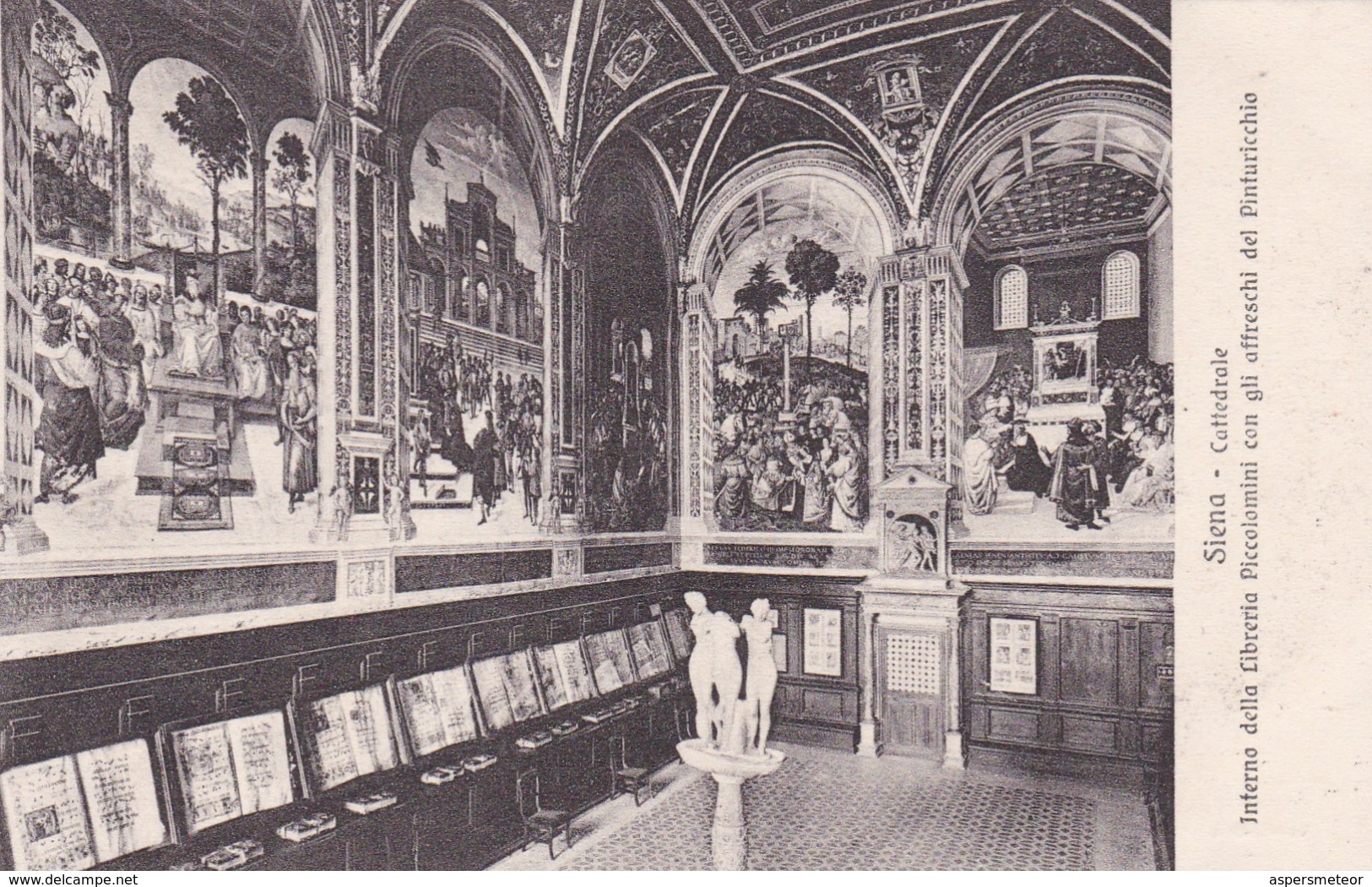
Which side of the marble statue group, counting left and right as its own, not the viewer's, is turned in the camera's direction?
front

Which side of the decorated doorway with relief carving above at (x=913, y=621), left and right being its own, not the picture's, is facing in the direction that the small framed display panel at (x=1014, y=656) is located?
left

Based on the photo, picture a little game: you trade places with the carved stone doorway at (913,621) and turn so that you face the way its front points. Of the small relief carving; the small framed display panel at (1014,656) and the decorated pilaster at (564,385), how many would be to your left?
1

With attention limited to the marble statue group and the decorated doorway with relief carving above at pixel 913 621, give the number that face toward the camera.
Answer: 2

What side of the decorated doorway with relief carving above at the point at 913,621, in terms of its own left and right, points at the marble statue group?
front

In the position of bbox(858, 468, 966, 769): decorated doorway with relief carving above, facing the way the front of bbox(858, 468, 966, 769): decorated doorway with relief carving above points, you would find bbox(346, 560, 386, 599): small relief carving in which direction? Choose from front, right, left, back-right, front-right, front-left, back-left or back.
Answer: front-right

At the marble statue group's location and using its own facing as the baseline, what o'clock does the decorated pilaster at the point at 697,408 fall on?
The decorated pilaster is roughly at 6 o'clock from the marble statue group.

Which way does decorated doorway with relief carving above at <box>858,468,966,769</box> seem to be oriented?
toward the camera

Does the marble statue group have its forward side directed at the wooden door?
no

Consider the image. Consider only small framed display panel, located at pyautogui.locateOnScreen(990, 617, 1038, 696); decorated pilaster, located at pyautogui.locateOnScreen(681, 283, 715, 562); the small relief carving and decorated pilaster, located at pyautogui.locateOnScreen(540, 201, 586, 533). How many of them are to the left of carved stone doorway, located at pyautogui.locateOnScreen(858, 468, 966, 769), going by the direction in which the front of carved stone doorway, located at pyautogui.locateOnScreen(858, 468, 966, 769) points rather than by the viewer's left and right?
1

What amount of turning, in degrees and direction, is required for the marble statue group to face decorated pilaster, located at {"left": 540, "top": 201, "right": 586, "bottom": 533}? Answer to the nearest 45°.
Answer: approximately 135° to its right

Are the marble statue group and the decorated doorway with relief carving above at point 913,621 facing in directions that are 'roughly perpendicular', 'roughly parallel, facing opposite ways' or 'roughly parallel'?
roughly parallel

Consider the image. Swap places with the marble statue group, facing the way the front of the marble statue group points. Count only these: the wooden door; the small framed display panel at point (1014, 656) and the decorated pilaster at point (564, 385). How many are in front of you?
0

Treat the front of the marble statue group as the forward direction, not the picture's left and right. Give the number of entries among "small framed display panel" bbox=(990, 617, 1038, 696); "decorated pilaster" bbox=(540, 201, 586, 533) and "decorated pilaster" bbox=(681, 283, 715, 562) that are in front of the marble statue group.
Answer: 0

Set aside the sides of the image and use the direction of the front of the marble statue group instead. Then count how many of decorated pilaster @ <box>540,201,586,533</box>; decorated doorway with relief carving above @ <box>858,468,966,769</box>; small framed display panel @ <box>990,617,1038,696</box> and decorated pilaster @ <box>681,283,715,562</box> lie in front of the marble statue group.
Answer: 0

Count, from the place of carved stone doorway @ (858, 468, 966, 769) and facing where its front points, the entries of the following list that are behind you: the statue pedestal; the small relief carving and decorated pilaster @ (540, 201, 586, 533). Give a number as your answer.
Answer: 0

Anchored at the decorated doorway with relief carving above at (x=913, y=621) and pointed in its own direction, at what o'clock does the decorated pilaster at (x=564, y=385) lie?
the decorated pilaster at (x=564, y=385) is roughly at 2 o'clock from the decorated doorway with relief carving above at (x=913, y=621).
